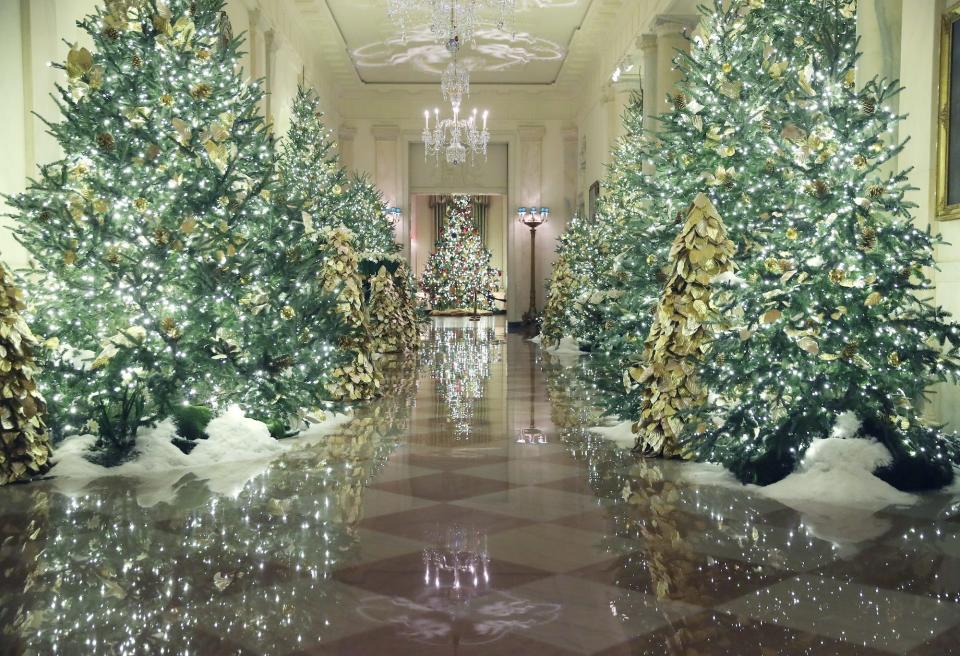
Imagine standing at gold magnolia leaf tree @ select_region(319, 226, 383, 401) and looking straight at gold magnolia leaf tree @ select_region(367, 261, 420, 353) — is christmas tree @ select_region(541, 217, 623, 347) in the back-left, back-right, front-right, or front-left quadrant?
front-right

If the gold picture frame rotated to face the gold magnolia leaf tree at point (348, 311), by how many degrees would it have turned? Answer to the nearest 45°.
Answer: approximately 45° to its right

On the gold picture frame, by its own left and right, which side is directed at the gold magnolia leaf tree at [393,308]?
right

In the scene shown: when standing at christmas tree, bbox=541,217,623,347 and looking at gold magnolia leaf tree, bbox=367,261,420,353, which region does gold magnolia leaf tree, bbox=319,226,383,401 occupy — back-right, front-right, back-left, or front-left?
front-left

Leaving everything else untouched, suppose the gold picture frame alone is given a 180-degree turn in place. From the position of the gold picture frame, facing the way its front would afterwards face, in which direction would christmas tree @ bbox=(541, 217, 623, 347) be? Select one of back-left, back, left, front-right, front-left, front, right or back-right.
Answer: left

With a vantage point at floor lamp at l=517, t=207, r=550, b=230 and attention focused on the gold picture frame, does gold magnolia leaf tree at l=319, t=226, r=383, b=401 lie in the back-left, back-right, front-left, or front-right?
front-right

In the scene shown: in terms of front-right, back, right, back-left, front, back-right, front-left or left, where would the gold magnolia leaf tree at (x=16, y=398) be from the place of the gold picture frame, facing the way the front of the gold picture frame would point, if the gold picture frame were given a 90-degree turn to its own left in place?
right

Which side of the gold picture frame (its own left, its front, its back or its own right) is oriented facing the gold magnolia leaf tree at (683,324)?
front

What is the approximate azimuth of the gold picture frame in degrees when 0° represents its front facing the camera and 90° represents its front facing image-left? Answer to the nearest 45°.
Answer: approximately 45°

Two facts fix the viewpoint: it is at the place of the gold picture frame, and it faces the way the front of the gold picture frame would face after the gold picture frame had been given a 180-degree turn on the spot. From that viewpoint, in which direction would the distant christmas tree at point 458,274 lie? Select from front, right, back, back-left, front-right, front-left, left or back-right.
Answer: left

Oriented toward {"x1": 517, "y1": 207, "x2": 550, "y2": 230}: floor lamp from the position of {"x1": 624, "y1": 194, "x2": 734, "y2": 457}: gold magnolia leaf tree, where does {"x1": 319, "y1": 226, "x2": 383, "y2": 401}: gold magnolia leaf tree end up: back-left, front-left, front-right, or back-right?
front-left

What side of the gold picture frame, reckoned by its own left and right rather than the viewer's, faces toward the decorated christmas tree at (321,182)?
right
